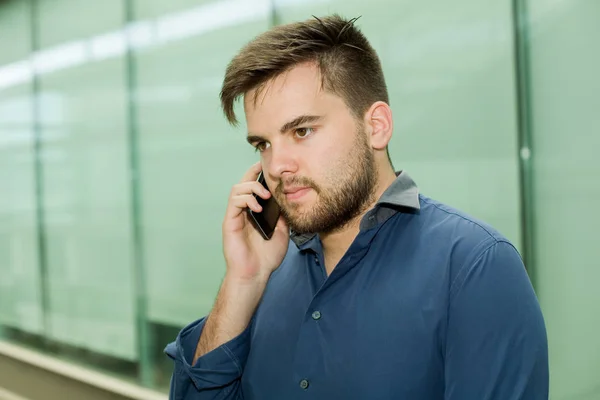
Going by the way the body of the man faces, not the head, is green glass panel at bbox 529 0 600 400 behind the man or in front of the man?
behind

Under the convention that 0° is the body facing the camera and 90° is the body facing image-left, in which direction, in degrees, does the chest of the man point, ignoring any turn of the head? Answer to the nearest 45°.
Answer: approximately 45°

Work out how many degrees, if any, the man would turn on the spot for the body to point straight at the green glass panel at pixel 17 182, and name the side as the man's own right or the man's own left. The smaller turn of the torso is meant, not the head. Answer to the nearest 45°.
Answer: approximately 90° to the man's own right

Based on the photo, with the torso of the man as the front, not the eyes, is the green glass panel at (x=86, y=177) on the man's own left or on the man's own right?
on the man's own right
